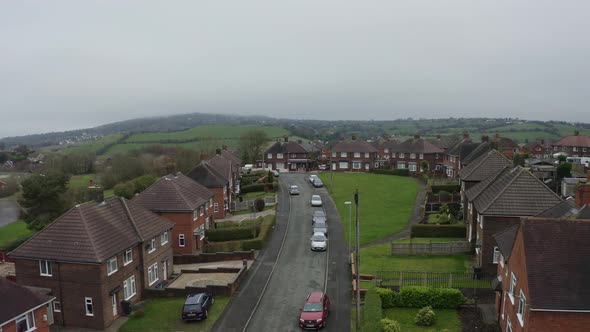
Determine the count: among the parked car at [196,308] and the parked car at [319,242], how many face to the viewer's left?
0

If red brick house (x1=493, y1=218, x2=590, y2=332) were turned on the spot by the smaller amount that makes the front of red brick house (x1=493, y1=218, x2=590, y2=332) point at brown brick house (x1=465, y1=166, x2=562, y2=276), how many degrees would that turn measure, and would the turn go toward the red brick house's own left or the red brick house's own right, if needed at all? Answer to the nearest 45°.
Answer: approximately 90° to the red brick house's own right

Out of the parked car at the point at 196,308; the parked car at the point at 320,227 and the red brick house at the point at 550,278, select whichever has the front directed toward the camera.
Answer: the parked car at the point at 320,227

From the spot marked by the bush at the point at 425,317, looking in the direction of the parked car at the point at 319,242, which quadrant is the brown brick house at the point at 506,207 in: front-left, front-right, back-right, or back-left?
front-right

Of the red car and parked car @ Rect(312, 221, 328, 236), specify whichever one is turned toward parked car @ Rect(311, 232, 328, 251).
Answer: parked car @ Rect(312, 221, 328, 236)

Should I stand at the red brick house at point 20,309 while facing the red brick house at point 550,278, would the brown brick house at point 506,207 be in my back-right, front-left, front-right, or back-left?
front-left

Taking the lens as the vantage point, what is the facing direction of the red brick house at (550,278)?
facing to the left of the viewer

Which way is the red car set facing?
toward the camera

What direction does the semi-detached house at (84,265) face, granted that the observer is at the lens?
facing the viewer and to the right of the viewer

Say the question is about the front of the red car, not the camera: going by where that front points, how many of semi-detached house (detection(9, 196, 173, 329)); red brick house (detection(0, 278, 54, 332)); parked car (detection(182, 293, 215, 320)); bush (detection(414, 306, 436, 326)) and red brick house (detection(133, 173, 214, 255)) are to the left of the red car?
1

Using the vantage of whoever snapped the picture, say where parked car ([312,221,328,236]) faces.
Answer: facing the viewer

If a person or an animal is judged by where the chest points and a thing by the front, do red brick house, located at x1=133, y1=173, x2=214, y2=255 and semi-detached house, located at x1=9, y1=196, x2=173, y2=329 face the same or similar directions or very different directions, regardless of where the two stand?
same or similar directions

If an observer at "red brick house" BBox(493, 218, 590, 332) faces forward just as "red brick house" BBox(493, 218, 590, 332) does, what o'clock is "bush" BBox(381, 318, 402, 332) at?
The bush is roughly at 12 o'clock from the red brick house.

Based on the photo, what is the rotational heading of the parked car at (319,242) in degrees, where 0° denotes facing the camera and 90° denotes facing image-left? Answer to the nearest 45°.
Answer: approximately 0°

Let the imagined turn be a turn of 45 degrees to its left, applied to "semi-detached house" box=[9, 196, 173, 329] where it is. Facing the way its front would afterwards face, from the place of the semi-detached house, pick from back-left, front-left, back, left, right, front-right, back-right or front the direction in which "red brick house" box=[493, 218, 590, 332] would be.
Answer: front-right

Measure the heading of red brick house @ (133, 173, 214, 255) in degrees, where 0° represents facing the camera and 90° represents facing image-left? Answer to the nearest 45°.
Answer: approximately 315°

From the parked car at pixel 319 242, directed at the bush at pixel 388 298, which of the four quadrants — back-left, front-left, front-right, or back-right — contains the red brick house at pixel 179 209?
back-right
